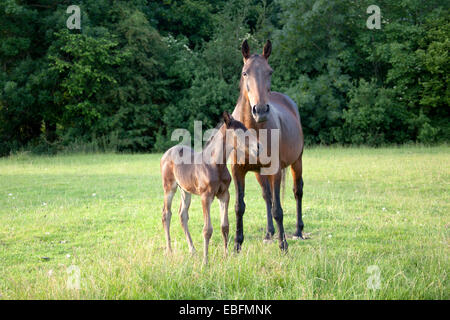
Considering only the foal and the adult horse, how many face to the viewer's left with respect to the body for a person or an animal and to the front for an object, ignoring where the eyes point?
0

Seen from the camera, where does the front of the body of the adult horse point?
toward the camera

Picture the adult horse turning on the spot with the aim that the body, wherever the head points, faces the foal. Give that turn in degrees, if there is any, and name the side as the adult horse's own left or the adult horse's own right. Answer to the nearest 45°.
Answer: approximately 45° to the adult horse's own right
